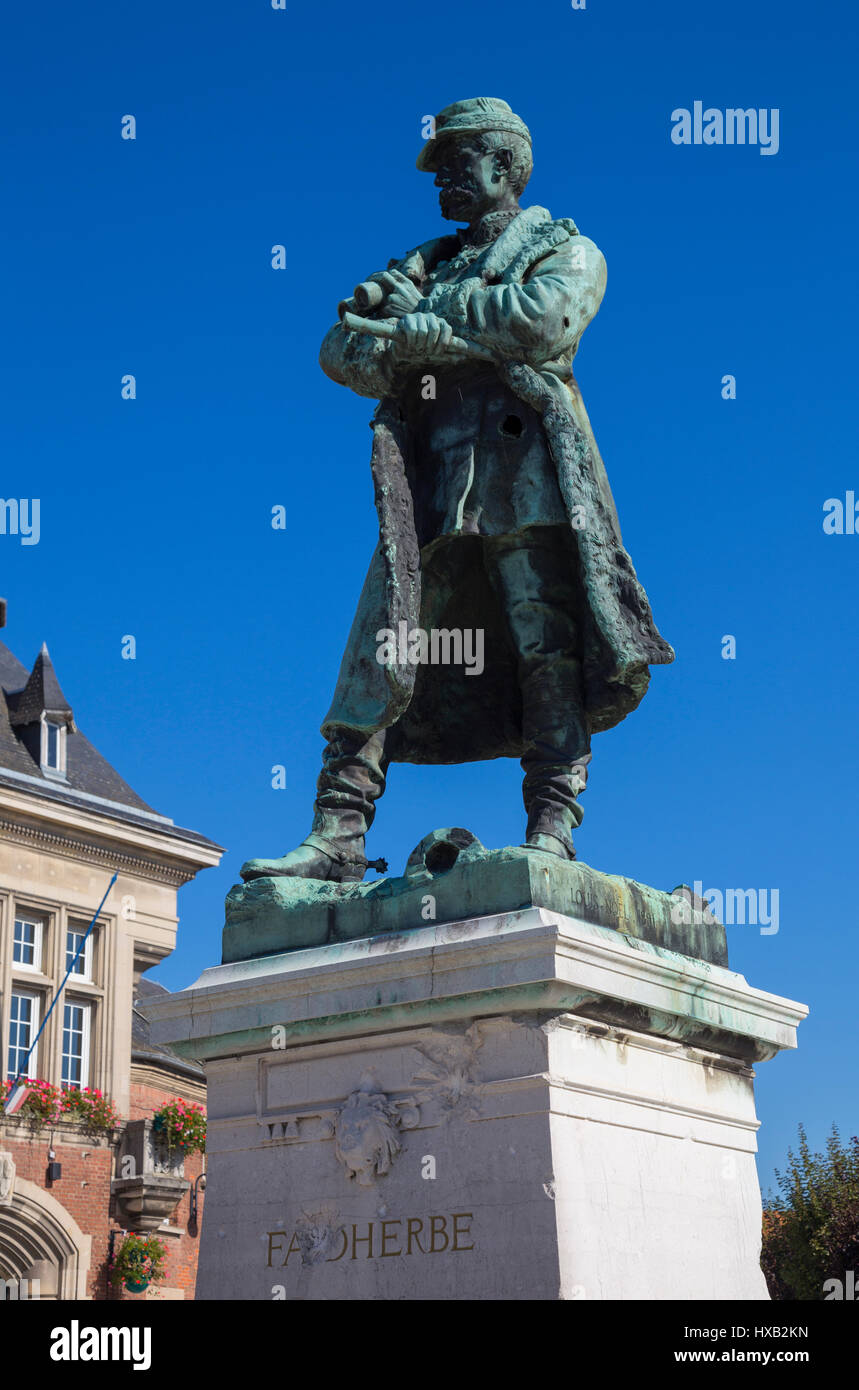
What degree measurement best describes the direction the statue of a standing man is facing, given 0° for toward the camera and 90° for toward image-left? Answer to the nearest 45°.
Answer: approximately 45°

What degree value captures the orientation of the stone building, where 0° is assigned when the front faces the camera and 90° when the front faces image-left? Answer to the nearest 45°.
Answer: approximately 315°

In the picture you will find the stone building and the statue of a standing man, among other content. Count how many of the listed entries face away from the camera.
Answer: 0

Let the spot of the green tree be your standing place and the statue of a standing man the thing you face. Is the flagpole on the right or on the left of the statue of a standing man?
right

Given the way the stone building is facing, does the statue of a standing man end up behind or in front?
in front

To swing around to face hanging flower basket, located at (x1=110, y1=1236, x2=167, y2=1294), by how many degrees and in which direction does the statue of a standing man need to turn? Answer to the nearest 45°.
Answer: approximately 135° to its right

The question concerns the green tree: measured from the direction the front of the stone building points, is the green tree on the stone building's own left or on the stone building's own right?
on the stone building's own left
